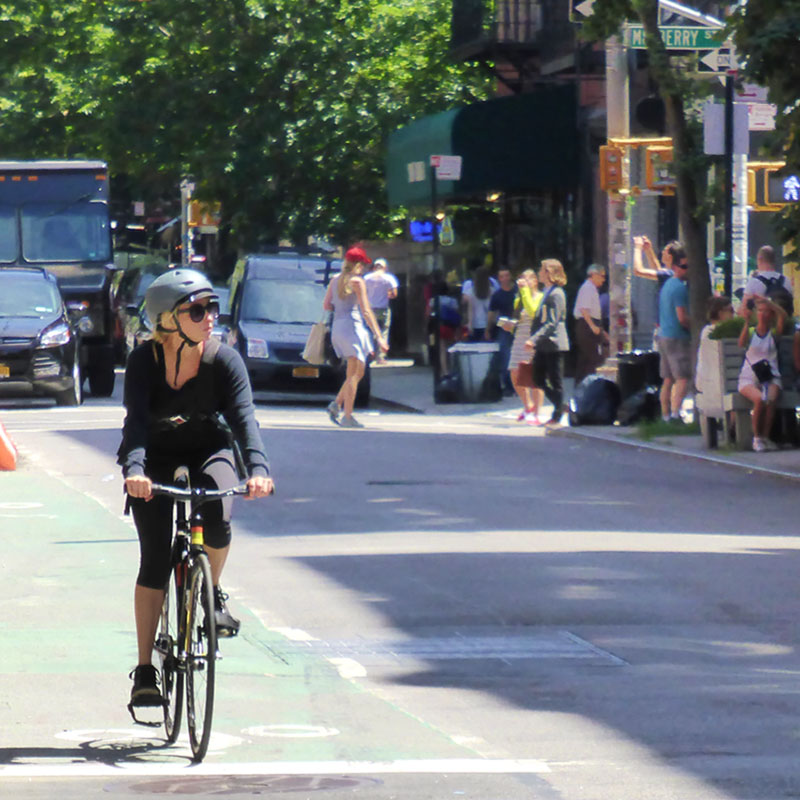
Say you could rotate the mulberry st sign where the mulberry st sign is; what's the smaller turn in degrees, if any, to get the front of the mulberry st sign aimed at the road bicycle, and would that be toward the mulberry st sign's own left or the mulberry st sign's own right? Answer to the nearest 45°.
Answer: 0° — it already faces it

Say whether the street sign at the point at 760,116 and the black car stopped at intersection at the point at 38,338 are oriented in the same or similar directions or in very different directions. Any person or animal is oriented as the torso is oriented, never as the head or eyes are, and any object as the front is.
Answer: same or similar directions

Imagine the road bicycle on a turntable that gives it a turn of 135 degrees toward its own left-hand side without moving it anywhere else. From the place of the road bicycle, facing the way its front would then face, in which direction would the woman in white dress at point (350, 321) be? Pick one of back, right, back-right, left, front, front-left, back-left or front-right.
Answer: front-left

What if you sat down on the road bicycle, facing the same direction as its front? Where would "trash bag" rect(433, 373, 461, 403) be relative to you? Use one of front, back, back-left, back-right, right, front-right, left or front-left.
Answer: back

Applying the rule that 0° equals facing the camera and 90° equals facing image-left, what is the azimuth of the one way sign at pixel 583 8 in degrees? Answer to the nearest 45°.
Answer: approximately 0°

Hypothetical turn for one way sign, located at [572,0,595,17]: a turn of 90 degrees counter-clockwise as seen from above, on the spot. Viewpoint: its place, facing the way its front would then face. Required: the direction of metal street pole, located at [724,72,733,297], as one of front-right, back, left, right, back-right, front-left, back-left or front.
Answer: front-right

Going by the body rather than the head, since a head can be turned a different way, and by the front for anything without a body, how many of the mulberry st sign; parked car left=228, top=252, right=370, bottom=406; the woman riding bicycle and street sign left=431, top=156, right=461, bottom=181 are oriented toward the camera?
4

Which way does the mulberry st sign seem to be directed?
toward the camera

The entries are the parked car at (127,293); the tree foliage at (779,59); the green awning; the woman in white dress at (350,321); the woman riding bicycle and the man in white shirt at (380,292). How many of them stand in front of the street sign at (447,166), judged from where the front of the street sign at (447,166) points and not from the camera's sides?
3

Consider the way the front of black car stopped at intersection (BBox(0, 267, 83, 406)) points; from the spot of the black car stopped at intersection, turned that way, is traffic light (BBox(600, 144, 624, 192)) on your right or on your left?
on your left

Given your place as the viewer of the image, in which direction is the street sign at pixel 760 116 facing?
facing the viewer

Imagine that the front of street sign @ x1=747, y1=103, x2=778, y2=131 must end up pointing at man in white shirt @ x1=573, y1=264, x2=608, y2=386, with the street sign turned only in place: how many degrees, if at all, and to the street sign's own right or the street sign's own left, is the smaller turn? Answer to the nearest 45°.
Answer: approximately 135° to the street sign's own right

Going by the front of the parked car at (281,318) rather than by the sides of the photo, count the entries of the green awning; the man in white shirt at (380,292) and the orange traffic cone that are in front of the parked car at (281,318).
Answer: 1

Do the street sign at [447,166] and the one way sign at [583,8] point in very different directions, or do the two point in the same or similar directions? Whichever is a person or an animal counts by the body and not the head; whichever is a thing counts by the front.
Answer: same or similar directions

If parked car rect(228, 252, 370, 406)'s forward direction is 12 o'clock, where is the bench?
The bench is roughly at 11 o'clock from the parked car.
